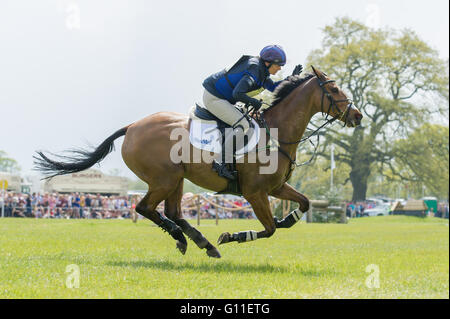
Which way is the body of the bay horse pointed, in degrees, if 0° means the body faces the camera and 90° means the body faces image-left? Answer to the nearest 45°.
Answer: approximately 270°

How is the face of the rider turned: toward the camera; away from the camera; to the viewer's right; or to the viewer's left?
to the viewer's right

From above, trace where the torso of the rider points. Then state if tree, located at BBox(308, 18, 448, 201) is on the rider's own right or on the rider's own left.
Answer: on the rider's own left

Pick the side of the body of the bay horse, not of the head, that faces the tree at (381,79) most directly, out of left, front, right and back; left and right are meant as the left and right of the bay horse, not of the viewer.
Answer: left

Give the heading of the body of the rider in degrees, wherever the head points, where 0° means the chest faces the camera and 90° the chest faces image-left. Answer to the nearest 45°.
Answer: approximately 270°
